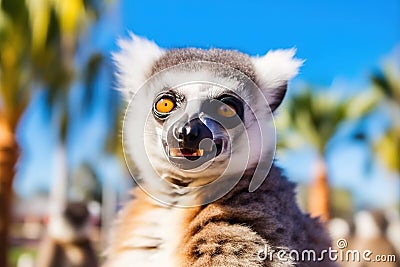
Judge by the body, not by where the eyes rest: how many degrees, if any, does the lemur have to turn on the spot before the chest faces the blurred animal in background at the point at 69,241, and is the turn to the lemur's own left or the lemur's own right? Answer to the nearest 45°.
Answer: approximately 135° to the lemur's own right

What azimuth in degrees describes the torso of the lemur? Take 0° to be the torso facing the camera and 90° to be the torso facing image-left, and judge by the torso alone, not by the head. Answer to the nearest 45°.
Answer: approximately 45°

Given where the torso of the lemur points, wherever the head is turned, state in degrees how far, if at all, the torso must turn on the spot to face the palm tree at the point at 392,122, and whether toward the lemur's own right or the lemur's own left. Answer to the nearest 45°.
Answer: approximately 180°

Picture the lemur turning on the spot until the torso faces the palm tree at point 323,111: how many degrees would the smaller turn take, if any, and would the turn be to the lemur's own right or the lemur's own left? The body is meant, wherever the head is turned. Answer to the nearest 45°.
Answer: approximately 135° to the lemur's own right

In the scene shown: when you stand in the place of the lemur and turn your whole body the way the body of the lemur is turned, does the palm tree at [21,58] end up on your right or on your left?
on your right

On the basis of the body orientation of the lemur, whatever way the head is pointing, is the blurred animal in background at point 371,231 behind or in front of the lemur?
behind

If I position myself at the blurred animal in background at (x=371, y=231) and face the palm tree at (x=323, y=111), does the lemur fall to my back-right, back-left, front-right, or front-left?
back-left
